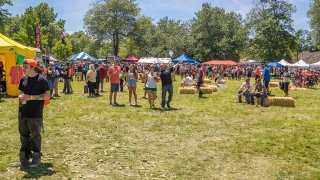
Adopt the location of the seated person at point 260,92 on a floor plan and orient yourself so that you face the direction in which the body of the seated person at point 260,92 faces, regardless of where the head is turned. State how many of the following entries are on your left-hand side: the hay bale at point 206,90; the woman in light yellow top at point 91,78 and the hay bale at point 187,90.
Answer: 0

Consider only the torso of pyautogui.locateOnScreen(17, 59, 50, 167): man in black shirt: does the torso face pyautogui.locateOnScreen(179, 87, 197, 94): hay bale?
no

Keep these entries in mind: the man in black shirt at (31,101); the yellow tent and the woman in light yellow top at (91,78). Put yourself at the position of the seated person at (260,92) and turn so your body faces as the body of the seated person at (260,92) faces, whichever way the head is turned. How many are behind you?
0

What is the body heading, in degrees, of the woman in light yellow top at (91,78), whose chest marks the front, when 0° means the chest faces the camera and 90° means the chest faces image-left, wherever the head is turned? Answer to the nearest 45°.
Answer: approximately 180°

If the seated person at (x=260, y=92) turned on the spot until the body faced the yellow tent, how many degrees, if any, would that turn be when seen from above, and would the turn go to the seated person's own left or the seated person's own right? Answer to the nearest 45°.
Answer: approximately 45° to the seated person's own right

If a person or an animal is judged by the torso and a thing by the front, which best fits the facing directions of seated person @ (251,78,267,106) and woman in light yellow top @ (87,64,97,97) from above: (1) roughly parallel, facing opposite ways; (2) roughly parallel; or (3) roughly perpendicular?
roughly perpendicular

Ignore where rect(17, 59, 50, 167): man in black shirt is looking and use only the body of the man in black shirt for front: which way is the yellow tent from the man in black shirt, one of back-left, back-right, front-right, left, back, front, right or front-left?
back-right

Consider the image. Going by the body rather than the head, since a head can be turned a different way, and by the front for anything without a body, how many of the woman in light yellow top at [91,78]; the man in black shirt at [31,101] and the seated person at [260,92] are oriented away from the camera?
1

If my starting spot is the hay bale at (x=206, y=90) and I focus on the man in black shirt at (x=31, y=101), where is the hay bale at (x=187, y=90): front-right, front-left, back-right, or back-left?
front-right

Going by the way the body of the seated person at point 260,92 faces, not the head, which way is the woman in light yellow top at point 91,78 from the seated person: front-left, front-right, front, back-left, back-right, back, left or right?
front-right

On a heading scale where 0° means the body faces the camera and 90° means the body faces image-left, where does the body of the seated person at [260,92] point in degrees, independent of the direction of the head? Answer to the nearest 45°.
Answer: approximately 45°
